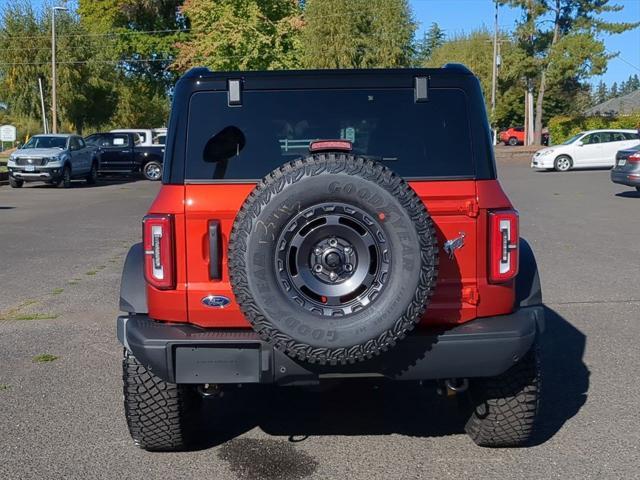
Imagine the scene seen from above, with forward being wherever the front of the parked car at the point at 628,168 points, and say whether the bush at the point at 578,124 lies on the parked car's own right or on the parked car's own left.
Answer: on the parked car's own left

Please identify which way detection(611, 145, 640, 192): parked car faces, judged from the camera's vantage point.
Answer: facing away from the viewer and to the right of the viewer

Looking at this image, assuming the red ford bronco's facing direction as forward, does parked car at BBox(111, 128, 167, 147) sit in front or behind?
in front

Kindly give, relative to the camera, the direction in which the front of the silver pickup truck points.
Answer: facing the viewer and to the left of the viewer

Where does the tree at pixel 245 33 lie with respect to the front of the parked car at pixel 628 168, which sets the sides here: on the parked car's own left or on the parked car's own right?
on the parked car's own left

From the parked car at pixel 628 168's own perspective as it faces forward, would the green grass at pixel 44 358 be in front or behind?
behind

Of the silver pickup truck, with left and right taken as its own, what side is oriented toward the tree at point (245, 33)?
back

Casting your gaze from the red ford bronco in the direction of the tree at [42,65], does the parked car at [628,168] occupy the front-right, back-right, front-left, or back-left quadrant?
front-right

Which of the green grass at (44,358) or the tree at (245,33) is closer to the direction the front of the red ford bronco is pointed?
the tree

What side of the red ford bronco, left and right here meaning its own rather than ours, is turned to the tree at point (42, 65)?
front

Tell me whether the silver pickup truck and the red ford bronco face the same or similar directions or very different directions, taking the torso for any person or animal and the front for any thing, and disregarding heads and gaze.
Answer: very different directions

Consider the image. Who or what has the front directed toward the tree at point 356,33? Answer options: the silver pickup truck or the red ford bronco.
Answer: the red ford bronco

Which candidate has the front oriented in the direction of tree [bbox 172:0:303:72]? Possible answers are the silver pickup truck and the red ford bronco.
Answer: the red ford bronco

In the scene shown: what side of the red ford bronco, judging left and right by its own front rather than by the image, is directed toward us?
back

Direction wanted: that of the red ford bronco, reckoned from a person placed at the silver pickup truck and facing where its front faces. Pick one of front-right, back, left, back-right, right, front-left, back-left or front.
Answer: front-left

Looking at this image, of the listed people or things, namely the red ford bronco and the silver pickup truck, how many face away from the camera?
1

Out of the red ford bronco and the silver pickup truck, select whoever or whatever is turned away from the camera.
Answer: the red ford bronco

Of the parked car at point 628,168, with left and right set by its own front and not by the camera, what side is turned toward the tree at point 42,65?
left
